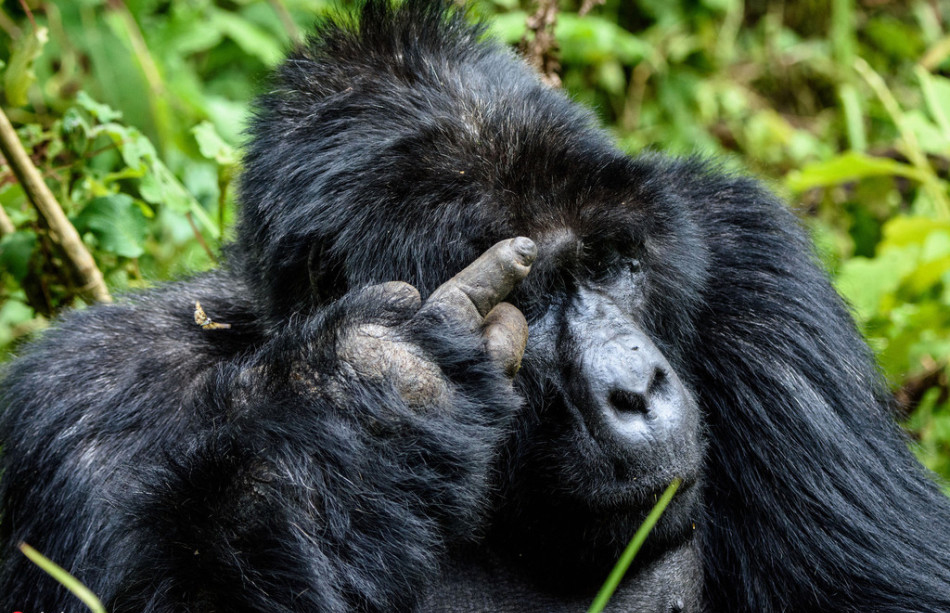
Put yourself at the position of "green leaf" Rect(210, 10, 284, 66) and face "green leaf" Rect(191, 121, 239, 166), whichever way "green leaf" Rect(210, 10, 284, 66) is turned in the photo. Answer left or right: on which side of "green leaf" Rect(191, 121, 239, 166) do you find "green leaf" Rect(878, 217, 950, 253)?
left

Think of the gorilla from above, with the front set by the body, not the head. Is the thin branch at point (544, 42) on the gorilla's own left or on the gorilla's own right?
on the gorilla's own left

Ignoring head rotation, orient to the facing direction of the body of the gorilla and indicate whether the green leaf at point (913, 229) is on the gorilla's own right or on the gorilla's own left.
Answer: on the gorilla's own left

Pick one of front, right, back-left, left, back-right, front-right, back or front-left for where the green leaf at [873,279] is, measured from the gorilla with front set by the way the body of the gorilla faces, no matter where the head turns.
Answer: left

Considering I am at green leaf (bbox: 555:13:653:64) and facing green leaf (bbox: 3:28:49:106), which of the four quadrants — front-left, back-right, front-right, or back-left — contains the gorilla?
front-left

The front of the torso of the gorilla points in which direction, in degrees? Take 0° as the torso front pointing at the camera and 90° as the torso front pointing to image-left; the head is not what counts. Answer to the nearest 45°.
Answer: approximately 315°

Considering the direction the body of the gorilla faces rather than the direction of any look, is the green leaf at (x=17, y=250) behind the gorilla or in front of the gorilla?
behind

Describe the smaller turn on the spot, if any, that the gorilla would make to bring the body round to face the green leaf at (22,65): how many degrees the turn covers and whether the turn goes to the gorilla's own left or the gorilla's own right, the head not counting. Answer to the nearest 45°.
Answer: approximately 180°

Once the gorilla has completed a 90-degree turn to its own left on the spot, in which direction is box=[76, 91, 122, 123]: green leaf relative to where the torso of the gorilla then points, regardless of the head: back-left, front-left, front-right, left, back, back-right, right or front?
left

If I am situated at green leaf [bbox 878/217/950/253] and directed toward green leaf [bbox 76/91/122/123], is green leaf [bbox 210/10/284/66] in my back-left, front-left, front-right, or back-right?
front-right
